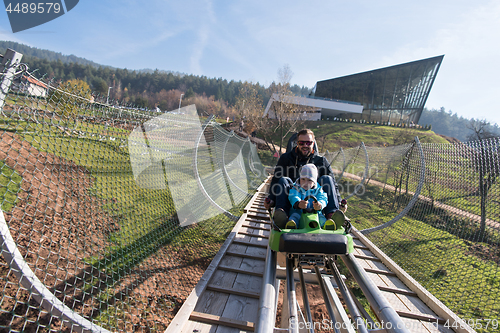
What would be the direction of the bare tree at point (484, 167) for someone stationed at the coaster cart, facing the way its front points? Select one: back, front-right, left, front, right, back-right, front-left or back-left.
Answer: back-left

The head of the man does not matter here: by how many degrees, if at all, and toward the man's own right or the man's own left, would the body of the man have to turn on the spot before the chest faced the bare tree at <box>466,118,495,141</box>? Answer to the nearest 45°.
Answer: approximately 135° to the man's own left

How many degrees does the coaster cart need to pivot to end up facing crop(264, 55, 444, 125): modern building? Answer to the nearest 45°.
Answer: approximately 180°

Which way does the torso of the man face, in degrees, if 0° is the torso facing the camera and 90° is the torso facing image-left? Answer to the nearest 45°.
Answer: approximately 0°

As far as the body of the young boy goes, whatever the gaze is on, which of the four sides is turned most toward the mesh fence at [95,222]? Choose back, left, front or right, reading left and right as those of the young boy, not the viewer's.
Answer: right

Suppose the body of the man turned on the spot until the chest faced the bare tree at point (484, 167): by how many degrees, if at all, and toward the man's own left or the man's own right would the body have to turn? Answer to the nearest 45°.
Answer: approximately 90° to the man's own left
